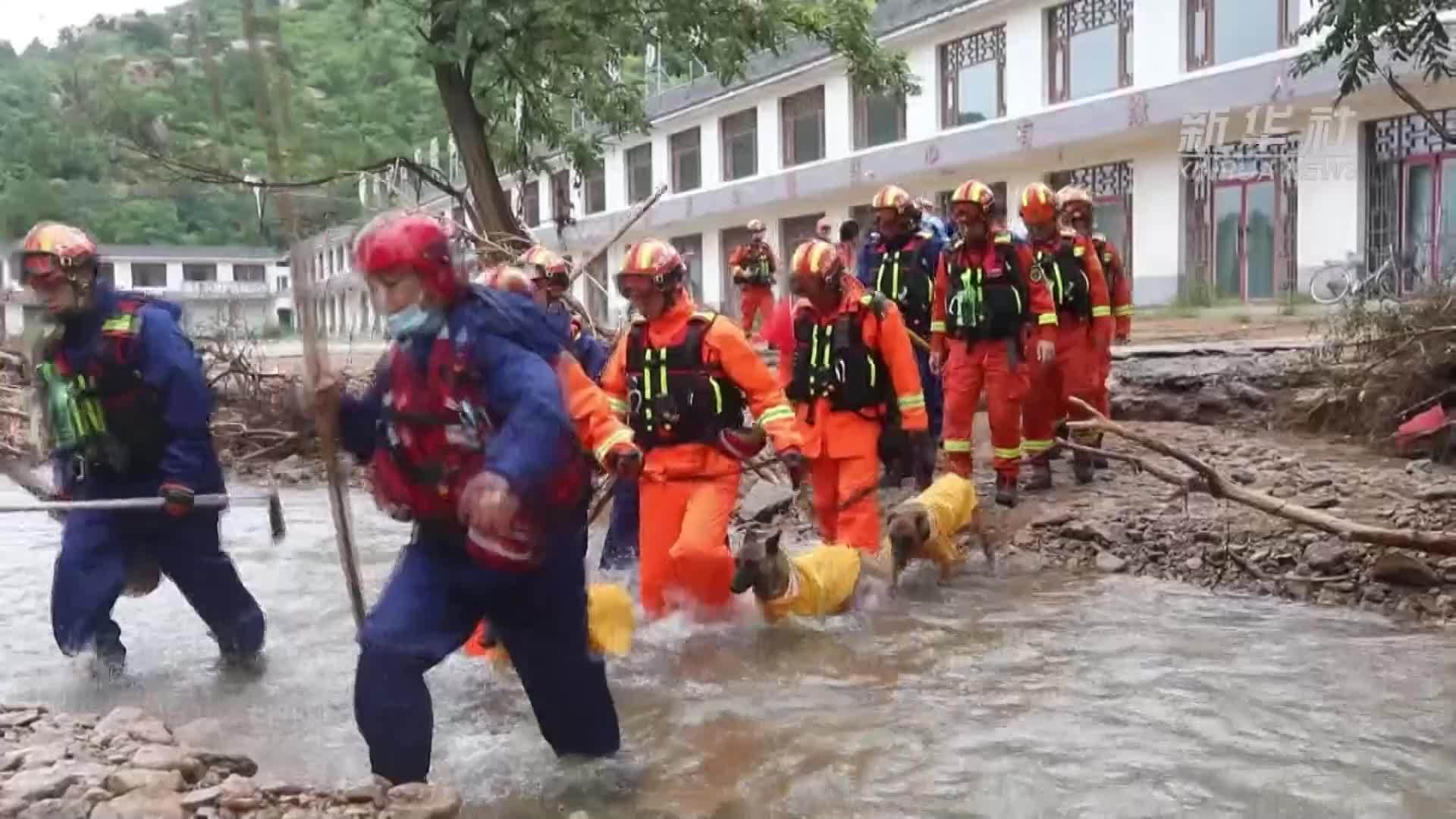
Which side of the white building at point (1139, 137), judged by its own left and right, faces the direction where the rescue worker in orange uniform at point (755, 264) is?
front

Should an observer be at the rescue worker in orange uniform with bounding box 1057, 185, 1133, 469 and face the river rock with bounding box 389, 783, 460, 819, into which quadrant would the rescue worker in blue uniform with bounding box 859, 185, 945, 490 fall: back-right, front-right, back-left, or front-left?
front-right

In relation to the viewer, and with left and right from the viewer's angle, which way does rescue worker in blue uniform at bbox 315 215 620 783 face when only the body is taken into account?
facing the viewer and to the left of the viewer

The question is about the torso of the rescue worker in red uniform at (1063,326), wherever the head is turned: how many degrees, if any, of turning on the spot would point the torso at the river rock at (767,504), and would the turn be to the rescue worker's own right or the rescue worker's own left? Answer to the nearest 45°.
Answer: approximately 45° to the rescue worker's own right

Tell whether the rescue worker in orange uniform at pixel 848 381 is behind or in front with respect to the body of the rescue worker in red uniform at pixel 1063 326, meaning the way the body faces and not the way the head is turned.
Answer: in front

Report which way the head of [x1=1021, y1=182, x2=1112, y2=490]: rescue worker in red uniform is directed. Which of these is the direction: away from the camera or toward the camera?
toward the camera

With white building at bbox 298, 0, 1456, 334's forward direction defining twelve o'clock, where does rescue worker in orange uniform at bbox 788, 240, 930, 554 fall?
The rescue worker in orange uniform is roughly at 11 o'clock from the white building.

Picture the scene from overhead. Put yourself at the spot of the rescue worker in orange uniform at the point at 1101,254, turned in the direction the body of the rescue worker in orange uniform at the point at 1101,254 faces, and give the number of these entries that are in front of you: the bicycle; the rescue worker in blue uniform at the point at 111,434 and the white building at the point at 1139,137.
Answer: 1

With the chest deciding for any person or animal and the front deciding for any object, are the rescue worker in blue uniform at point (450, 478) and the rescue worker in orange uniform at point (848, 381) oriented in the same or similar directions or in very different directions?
same or similar directions

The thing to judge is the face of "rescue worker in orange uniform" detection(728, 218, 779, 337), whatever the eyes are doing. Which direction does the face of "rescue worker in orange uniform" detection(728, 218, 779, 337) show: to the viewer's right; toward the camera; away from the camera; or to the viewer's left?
toward the camera

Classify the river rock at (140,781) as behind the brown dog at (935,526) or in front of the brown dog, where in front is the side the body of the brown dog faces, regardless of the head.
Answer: in front

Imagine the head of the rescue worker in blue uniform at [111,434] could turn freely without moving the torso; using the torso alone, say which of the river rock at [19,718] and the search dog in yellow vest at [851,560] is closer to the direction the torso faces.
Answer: the river rock

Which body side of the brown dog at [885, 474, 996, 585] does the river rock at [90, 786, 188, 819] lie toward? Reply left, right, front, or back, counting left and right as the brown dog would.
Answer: front

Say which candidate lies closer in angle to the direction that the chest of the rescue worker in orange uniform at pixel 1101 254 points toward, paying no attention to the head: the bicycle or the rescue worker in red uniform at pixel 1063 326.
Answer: the rescue worker in red uniform

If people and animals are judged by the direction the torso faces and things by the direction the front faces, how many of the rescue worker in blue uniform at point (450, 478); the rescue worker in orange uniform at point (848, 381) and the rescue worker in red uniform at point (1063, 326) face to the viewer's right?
0

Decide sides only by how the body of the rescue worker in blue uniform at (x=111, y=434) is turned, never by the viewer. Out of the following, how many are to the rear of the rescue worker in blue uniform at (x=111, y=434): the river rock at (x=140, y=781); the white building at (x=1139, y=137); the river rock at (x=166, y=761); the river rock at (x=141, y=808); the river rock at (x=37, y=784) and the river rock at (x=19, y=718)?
1

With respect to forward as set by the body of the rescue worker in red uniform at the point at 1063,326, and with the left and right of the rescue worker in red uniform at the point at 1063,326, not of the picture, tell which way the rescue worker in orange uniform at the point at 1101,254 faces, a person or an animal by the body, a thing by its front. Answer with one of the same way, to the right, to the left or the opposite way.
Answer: the same way

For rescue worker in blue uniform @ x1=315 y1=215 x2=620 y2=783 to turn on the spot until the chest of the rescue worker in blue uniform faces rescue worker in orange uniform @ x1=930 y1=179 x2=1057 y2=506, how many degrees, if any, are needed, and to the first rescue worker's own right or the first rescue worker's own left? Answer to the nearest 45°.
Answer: approximately 180°
